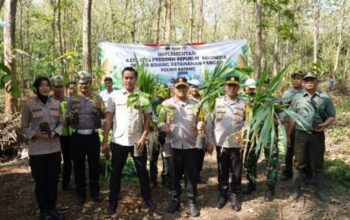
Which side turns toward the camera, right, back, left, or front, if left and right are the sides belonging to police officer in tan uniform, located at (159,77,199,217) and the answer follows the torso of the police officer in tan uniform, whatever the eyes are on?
front

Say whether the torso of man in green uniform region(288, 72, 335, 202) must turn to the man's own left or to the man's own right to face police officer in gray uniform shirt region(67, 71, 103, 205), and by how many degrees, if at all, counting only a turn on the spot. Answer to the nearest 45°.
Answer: approximately 45° to the man's own right

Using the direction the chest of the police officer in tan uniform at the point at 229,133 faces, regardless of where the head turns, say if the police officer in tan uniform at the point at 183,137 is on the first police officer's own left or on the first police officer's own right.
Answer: on the first police officer's own right

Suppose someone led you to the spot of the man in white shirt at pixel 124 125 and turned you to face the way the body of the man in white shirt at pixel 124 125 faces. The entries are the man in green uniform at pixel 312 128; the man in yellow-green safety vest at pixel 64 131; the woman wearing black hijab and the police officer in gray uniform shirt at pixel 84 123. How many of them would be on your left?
1

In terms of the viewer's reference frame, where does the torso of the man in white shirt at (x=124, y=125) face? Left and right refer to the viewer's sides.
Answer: facing the viewer

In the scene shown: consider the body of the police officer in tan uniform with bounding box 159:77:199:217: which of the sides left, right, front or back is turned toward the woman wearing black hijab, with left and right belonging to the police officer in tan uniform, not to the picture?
right

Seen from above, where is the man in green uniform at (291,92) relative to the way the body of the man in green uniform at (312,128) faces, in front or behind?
behind

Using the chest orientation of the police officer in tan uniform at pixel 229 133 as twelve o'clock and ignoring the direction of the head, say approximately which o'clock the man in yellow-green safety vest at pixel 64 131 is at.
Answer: The man in yellow-green safety vest is roughly at 3 o'clock from the police officer in tan uniform.

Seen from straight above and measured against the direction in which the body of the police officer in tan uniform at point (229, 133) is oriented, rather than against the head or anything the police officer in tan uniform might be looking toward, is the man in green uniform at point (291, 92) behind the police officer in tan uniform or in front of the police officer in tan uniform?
behind

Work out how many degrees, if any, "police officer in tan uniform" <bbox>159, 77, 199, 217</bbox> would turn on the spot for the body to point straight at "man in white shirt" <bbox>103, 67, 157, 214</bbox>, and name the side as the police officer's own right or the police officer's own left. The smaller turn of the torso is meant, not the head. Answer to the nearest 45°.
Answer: approximately 90° to the police officer's own right

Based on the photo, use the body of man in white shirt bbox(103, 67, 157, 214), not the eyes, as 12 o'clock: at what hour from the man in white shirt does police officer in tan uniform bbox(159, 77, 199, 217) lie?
The police officer in tan uniform is roughly at 9 o'clock from the man in white shirt.

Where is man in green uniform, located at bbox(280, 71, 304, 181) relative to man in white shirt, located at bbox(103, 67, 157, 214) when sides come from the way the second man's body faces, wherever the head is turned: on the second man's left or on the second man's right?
on the second man's left

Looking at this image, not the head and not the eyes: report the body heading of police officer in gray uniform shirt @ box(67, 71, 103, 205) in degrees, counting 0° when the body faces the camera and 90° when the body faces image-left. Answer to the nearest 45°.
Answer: approximately 0°

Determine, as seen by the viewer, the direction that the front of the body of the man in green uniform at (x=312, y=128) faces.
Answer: toward the camera

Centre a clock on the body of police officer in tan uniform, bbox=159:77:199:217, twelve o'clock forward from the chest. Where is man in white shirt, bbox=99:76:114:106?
The man in white shirt is roughly at 5 o'clock from the police officer in tan uniform.
